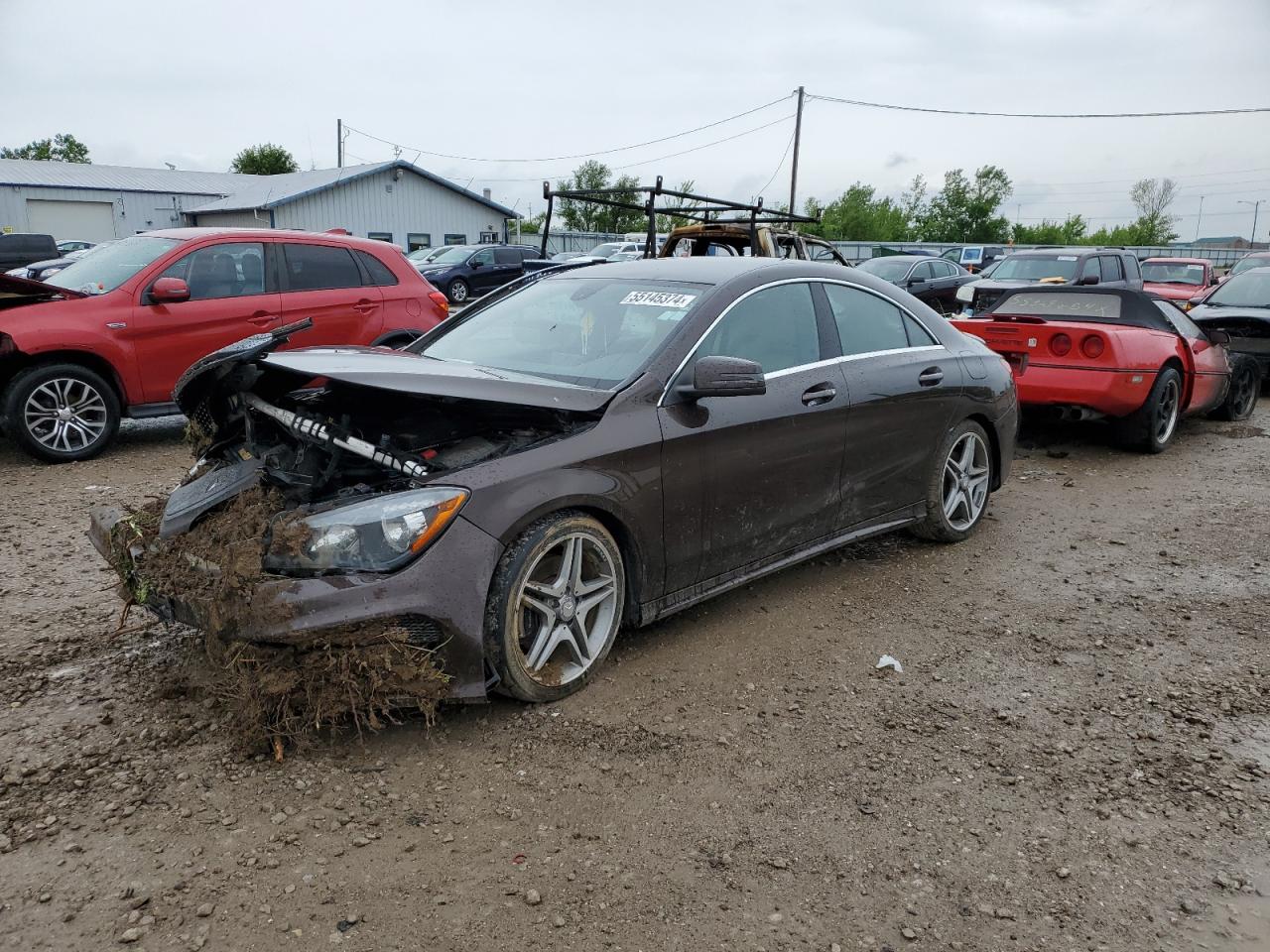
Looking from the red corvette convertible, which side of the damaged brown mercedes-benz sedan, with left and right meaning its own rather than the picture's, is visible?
back

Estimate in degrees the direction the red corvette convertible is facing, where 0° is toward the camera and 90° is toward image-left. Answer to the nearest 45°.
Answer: approximately 225°

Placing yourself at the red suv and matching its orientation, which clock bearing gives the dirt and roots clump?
The dirt and roots clump is roughly at 9 o'clock from the red suv.

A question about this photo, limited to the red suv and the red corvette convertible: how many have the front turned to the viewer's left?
1

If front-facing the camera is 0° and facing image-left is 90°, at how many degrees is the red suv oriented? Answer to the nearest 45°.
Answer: approximately 90°

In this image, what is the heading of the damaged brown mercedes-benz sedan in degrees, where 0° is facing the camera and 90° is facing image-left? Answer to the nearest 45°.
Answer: approximately 45°

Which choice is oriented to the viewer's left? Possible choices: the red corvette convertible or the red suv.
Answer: the red suv

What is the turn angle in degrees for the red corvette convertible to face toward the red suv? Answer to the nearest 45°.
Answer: approximately 180°

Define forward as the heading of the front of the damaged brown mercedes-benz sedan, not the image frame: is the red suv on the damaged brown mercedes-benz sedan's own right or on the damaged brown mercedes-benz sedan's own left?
on the damaged brown mercedes-benz sedan's own right
